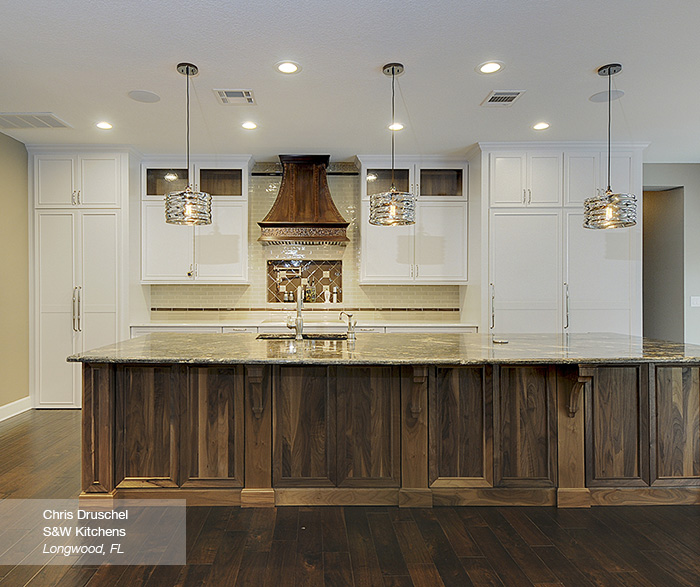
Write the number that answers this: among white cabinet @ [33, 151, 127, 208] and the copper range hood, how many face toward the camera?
2

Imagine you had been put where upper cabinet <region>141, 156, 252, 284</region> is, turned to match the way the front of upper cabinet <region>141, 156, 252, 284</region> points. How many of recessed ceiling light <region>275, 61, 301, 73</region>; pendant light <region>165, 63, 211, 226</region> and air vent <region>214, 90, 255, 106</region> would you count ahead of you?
3

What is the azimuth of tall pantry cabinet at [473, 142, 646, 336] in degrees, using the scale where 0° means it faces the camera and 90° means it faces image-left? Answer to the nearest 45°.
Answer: approximately 0°

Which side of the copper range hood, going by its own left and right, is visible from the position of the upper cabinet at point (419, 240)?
left

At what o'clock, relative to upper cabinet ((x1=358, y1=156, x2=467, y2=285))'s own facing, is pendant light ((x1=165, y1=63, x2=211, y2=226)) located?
The pendant light is roughly at 1 o'clock from the upper cabinet.

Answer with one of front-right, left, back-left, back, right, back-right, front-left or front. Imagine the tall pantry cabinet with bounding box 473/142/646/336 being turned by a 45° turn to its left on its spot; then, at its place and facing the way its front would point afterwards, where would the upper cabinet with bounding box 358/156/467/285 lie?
back-right

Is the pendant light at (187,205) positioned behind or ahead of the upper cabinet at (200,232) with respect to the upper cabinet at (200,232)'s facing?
ahead

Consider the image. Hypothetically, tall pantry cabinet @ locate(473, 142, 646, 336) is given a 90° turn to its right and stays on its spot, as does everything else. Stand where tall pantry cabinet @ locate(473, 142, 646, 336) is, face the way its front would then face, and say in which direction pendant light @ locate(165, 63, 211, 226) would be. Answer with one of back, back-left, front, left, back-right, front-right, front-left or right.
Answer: front-left

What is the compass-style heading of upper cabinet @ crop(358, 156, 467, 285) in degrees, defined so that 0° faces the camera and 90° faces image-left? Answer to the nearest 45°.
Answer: approximately 0°

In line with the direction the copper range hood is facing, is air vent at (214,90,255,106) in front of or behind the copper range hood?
in front
